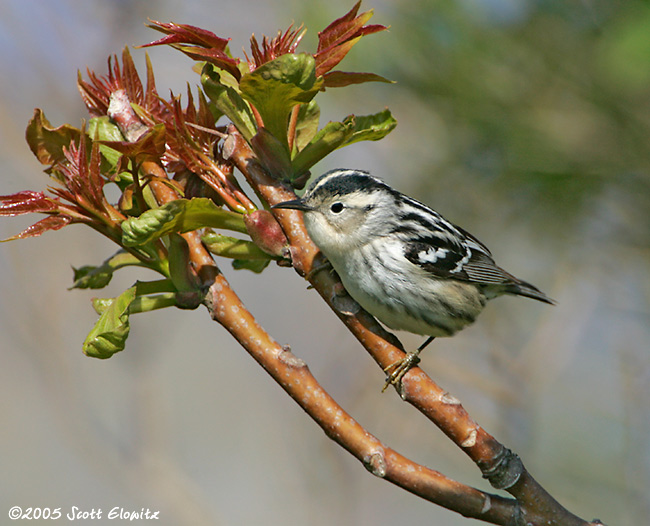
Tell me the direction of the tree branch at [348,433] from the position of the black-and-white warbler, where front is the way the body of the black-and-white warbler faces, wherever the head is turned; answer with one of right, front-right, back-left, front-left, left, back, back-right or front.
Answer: front

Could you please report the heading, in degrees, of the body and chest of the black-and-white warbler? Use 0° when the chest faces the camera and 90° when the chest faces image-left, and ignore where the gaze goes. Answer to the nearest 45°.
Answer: approximately 90°
